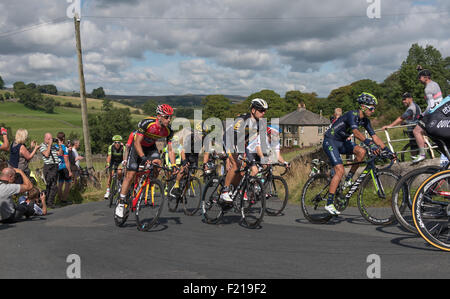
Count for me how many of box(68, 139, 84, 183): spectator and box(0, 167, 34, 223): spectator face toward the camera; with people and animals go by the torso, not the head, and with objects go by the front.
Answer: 0

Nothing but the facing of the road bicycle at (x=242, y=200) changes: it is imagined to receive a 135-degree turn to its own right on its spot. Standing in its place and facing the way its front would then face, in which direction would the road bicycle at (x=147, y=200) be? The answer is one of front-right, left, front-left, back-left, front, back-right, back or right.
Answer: front

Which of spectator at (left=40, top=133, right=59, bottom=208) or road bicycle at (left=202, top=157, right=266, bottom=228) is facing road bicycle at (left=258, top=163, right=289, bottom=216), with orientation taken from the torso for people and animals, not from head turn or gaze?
the spectator

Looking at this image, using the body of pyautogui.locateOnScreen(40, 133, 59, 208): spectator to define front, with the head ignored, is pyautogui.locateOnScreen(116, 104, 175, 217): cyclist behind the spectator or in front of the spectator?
in front

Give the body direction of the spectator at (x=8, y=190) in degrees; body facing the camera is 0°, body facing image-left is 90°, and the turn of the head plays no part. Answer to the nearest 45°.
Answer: approximately 225°
